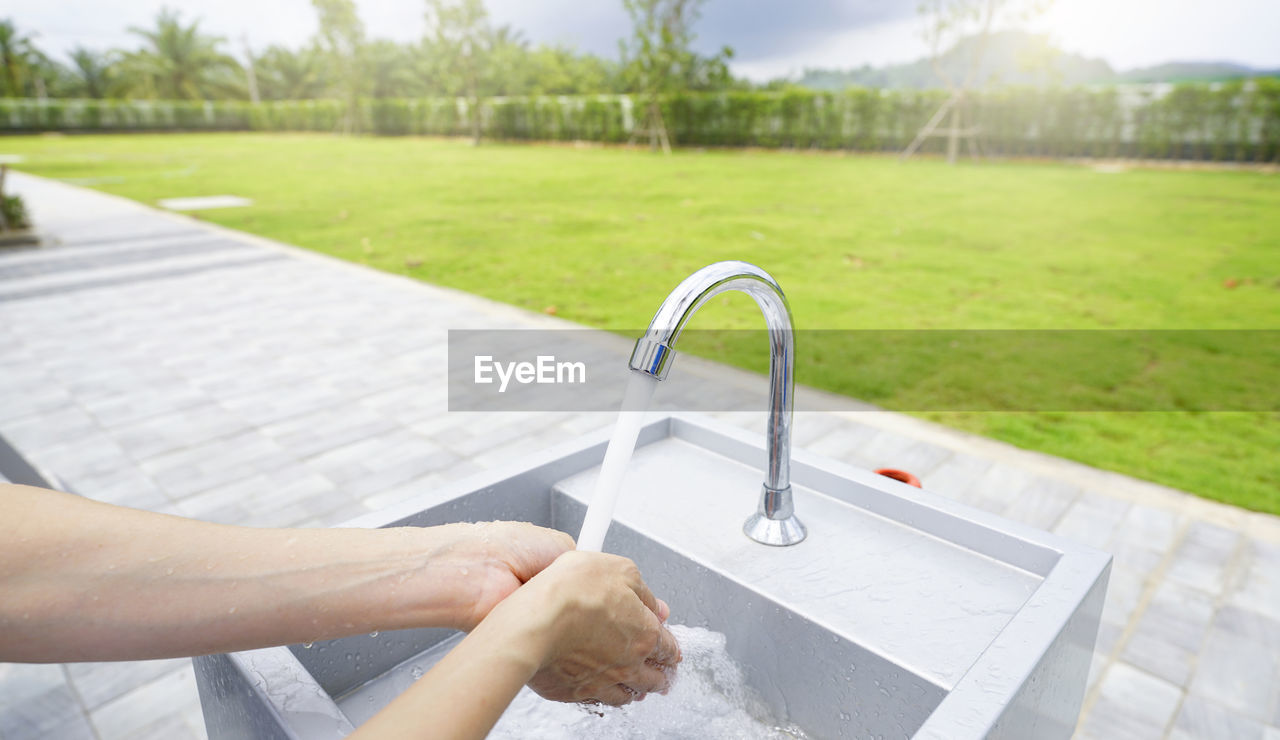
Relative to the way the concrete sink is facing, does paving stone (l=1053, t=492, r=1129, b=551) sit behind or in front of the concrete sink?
behind

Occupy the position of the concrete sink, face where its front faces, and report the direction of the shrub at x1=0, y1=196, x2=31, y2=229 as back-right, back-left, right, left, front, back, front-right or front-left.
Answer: right

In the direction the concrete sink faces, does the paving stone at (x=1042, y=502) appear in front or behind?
behind

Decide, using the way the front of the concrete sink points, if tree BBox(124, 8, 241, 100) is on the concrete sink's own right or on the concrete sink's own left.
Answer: on the concrete sink's own right

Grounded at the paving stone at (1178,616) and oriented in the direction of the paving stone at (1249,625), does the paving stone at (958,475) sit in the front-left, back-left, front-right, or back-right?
back-left

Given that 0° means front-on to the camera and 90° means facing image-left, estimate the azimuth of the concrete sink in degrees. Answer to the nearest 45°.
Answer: approximately 45°

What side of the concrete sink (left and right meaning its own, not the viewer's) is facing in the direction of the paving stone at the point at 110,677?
right

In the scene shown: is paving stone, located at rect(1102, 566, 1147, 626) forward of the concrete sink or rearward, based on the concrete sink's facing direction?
rearward
